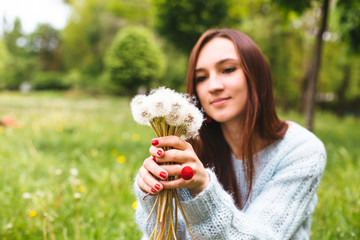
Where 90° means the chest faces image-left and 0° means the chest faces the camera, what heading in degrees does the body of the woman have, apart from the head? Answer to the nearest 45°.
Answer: approximately 45°

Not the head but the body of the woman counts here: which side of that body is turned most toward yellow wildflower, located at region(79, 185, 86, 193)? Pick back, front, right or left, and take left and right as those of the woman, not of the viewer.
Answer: right

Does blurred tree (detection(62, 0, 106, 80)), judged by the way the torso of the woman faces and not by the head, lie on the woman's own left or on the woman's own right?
on the woman's own right
